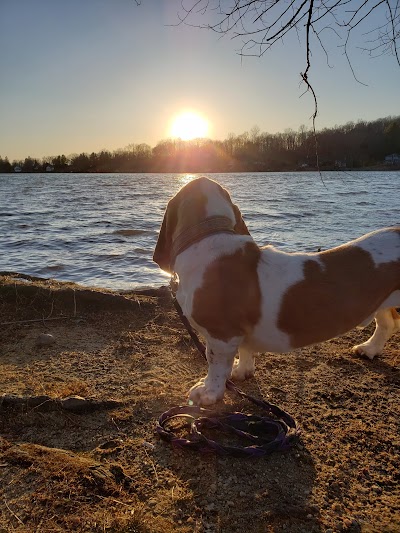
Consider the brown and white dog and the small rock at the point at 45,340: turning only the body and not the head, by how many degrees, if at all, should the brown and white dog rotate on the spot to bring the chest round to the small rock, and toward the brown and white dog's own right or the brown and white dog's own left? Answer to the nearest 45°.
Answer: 0° — it already faces it

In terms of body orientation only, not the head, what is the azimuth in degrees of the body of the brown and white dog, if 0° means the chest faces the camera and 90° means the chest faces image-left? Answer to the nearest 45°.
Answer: approximately 90°
